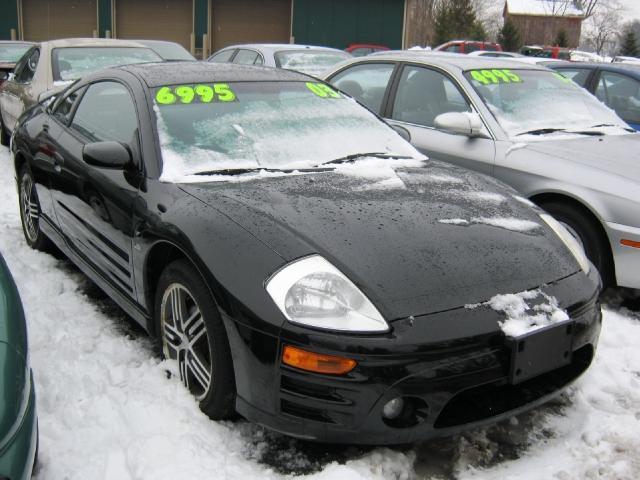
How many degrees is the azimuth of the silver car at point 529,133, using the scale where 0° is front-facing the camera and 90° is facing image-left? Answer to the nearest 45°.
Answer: approximately 315°

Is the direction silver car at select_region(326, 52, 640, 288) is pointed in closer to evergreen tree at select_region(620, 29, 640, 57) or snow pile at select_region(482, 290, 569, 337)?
the snow pile

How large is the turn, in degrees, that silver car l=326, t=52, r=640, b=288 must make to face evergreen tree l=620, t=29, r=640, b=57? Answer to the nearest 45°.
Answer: approximately 135° to its left

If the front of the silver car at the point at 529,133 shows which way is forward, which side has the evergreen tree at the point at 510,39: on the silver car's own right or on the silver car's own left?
on the silver car's own left

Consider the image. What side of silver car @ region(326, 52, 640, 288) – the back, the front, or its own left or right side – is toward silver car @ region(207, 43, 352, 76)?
back

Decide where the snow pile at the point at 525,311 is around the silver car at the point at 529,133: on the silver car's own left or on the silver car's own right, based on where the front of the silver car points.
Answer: on the silver car's own right

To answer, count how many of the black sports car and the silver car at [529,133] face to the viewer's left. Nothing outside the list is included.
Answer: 0

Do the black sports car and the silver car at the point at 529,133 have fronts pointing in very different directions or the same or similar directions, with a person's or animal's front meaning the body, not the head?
same or similar directions

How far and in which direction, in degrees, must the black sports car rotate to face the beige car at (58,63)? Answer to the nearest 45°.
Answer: approximately 180°

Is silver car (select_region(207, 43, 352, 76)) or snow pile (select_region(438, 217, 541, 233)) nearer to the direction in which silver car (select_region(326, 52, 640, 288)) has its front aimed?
the snow pile

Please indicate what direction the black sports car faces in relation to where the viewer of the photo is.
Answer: facing the viewer and to the right of the viewer

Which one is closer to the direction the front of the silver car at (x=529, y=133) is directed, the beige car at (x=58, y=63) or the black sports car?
the black sports car

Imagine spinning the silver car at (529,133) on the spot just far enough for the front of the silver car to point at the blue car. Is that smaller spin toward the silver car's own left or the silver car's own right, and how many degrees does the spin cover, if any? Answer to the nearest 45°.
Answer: approximately 135° to the silver car's own left
